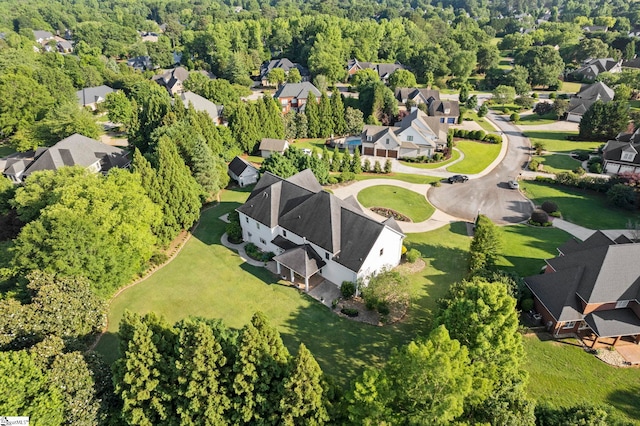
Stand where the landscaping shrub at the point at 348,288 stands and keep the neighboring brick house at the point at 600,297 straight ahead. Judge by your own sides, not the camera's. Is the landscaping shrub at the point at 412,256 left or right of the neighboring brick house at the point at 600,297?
left

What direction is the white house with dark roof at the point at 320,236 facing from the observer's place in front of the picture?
facing away from the viewer and to the right of the viewer

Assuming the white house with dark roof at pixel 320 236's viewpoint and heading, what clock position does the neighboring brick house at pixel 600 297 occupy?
The neighboring brick house is roughly at 2 o'clock from the white house with dark roof.

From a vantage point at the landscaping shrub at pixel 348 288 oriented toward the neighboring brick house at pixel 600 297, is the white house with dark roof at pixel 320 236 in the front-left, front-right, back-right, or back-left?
back-left
